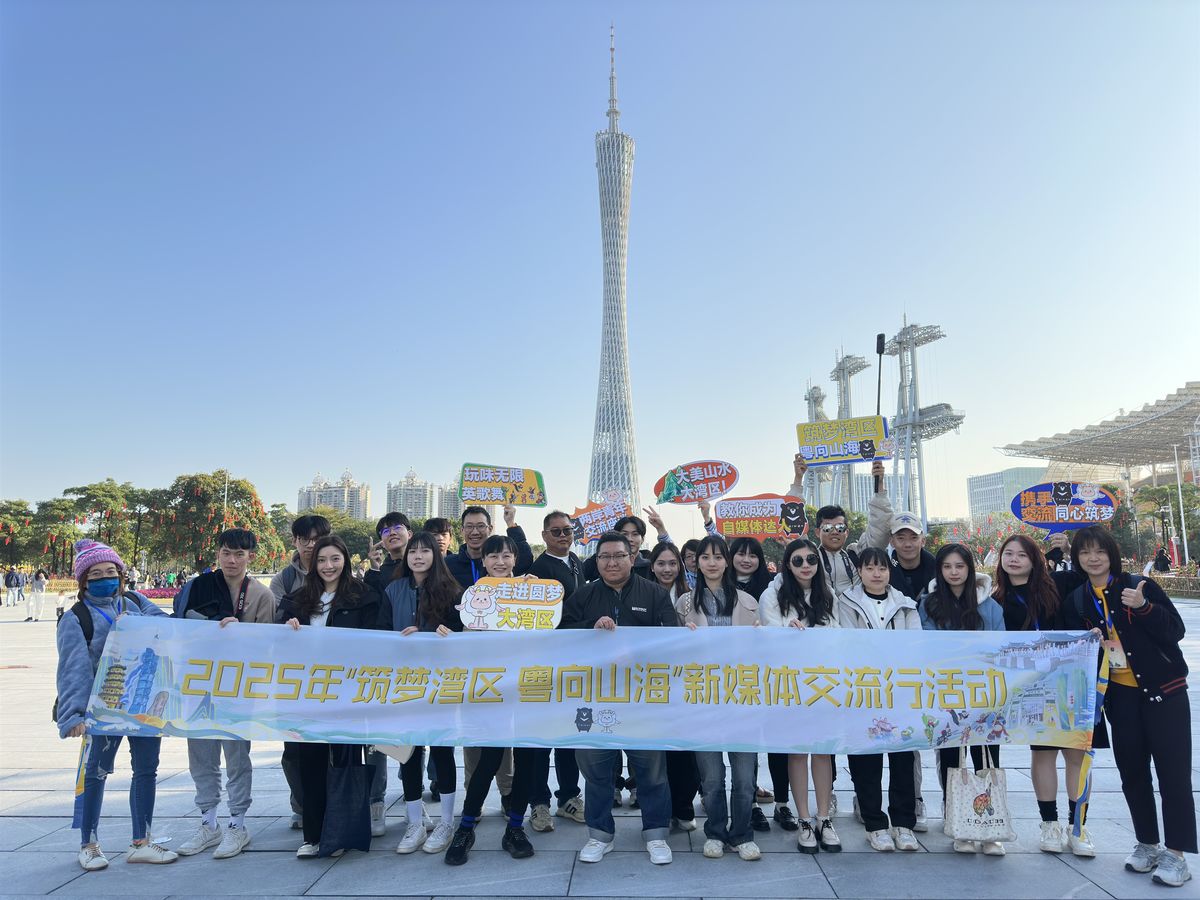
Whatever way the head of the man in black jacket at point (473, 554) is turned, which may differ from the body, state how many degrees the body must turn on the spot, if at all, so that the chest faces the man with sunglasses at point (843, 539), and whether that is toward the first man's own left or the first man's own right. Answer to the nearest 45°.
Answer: approximately 90° to the first man's own left

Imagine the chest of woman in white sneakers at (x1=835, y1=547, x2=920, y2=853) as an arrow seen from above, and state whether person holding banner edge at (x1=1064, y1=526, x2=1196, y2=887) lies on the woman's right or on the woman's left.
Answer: on the woman's left

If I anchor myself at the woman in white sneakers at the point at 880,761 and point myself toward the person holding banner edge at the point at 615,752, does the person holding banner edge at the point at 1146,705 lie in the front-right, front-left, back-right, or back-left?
back-left

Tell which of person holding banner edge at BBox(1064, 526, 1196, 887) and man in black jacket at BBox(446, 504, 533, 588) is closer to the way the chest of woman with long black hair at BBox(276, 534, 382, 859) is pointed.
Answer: the person holding banner edge

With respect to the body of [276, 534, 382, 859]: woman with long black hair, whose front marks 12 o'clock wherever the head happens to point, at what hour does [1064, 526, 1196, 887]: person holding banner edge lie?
The person holding banner edge is roughly at 10 o'clock from the woman with long black hair.

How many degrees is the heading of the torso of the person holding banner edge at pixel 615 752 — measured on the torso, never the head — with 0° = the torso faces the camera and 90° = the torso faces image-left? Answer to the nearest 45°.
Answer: approximately 0°
